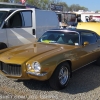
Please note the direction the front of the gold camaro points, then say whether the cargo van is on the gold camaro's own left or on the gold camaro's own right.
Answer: on the gold camaro's own right

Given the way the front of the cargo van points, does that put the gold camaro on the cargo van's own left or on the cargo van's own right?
on the cargo van's own left

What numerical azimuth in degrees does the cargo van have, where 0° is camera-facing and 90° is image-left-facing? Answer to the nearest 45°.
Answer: approximately 45°

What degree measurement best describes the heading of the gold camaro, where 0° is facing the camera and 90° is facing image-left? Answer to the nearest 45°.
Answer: approximately 45°
